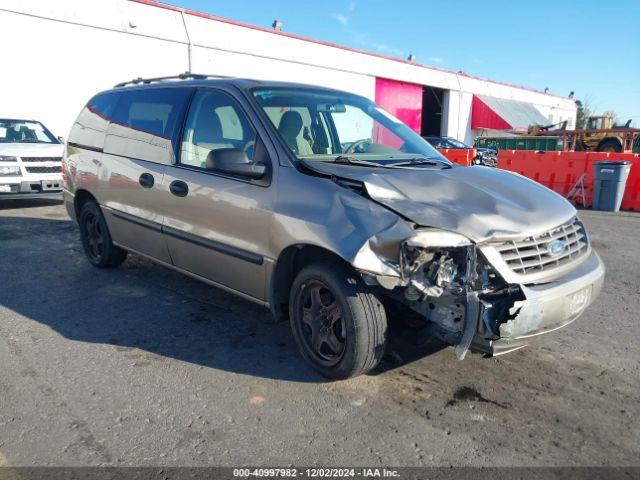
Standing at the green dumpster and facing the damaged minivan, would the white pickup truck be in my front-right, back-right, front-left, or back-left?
front-right

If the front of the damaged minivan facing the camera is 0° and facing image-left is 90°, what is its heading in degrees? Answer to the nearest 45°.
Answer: approximately 315°

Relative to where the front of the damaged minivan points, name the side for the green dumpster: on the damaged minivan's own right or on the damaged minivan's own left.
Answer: on the damaged minivan's own left

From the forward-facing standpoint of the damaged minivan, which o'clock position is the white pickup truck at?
The white pickup truck is roughly at 6 o'clock from the damaged minivan.

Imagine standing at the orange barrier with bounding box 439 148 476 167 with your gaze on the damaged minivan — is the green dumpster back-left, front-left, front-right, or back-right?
back-left

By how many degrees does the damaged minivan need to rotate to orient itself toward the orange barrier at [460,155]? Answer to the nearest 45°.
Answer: approximately 135° to its left
